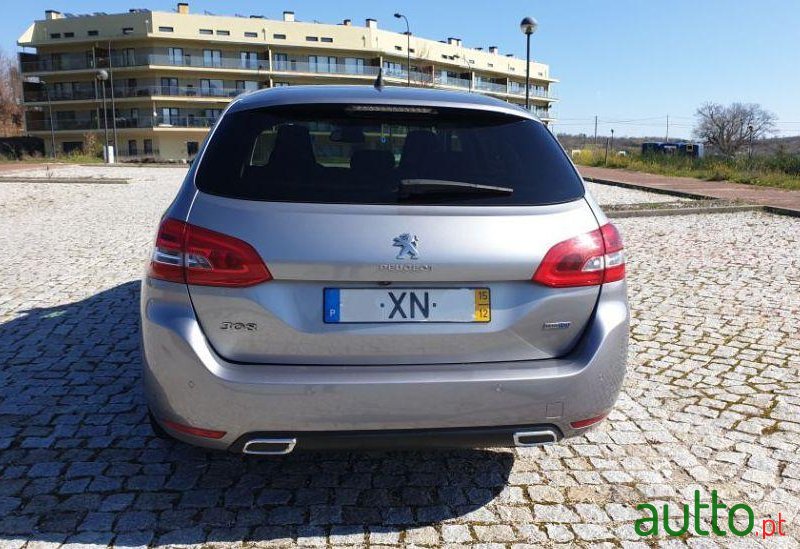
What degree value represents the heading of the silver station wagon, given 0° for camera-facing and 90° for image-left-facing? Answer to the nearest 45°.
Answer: approximately 180°
